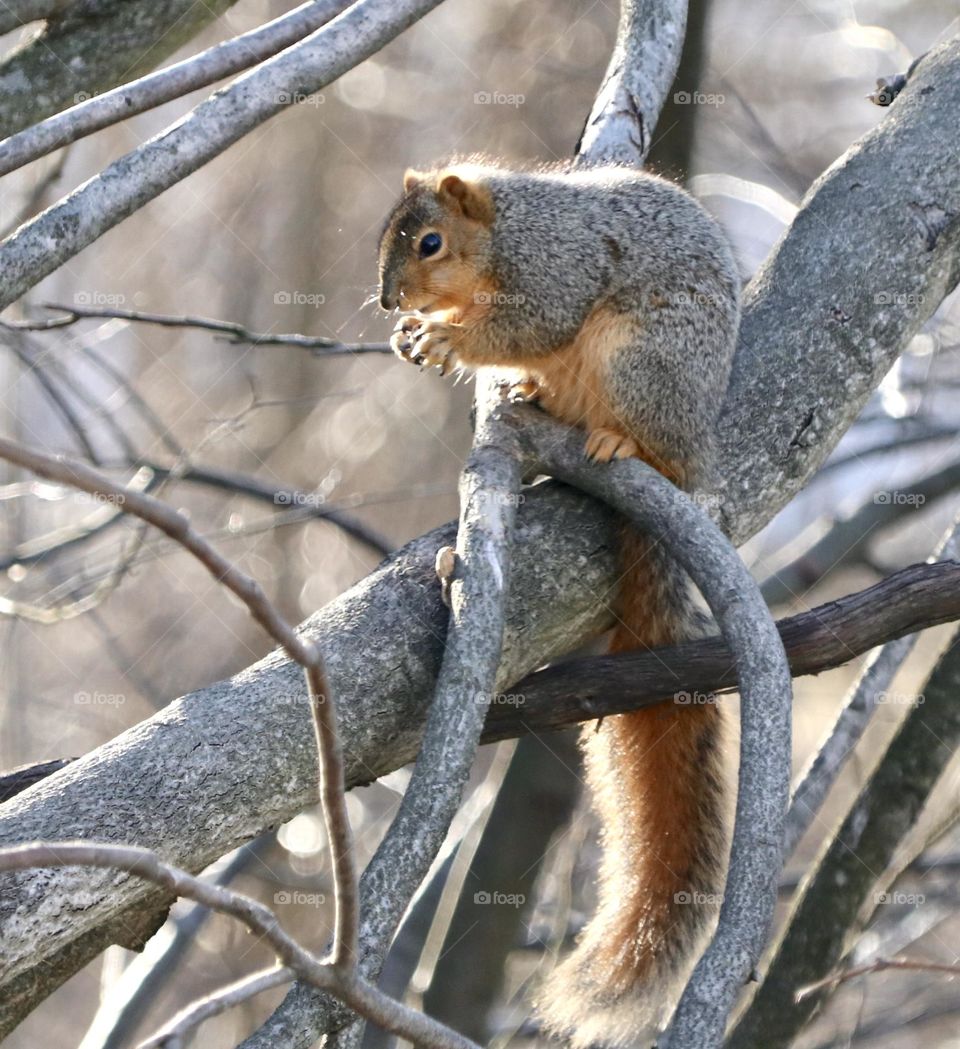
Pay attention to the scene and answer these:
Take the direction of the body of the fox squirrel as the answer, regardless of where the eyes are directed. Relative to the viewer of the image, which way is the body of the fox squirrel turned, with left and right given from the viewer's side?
facing to the left of the viewer

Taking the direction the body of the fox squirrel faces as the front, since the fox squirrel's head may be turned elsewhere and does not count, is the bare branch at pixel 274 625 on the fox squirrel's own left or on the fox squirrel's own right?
on the fox squirrel's own left

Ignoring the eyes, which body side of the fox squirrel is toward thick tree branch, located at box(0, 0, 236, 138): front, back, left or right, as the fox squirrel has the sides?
front

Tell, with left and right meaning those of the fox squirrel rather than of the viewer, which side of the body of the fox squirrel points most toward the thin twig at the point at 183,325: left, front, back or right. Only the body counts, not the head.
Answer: front

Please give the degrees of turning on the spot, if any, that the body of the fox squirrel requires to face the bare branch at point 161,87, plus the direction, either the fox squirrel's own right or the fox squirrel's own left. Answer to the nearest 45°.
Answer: approximately 45° to the fox squirrel's own left

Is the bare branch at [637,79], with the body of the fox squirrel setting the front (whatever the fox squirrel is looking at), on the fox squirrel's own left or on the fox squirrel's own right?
on the fox squirrel's own right

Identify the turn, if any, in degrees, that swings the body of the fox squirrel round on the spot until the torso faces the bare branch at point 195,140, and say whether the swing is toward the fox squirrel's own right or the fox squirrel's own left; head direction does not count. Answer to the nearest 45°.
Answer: approximately 45° to the fox squirrel's own left

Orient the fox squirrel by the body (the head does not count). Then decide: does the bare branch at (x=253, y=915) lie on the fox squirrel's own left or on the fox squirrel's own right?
on the fox squirrel's own left

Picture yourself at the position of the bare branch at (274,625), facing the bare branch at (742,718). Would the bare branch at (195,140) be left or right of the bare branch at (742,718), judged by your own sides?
left
